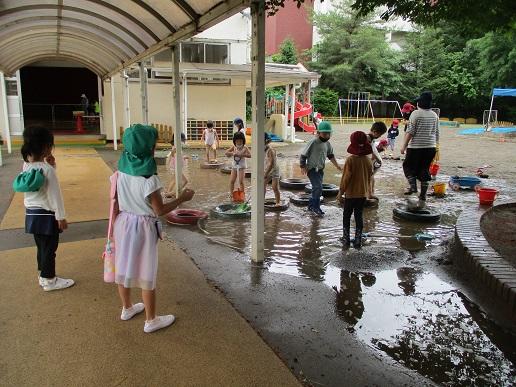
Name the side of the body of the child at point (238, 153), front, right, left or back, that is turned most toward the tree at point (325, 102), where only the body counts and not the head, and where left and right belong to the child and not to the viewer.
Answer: back

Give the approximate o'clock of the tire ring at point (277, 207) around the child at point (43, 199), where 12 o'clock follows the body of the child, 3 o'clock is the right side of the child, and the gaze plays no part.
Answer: The tire ring is roughly at 11 o'clock from the child.

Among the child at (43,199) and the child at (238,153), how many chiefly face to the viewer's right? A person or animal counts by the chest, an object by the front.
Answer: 1

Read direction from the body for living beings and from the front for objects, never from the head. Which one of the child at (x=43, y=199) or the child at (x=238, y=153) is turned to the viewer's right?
the child at (x=43, y=199)

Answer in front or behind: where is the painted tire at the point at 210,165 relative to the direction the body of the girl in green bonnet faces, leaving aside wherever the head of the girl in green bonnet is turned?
in front

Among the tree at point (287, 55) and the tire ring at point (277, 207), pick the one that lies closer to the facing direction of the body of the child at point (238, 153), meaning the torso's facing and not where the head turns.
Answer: the tire ring

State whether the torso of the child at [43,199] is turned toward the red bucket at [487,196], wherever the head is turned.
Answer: yes

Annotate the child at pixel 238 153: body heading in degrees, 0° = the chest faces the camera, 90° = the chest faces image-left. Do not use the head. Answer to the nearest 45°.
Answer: approximately 0°

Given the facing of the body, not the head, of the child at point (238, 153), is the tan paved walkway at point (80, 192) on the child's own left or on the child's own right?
on the child's own right

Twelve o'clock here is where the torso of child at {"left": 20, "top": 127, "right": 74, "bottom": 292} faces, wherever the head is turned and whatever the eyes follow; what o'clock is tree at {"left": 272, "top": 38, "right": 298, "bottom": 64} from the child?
The tree is roughly at 10 o'clock from the child.

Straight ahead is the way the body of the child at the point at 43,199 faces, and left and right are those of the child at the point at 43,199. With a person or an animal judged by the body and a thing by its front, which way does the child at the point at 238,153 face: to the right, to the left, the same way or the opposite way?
to the right

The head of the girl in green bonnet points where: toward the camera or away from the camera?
away from the camera

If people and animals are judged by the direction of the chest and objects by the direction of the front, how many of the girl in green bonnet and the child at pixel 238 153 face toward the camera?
1

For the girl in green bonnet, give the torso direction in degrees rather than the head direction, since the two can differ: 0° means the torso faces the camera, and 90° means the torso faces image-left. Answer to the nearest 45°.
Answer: approximately 225°

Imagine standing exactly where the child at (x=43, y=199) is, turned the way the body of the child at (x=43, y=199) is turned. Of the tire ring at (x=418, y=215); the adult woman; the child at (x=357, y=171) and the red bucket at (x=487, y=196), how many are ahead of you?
4

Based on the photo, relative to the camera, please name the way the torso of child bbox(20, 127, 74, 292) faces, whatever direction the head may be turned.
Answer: to the viewer's right

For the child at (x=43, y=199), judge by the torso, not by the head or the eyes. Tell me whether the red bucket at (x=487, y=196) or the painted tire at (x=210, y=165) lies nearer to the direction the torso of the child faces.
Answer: the red bucket
